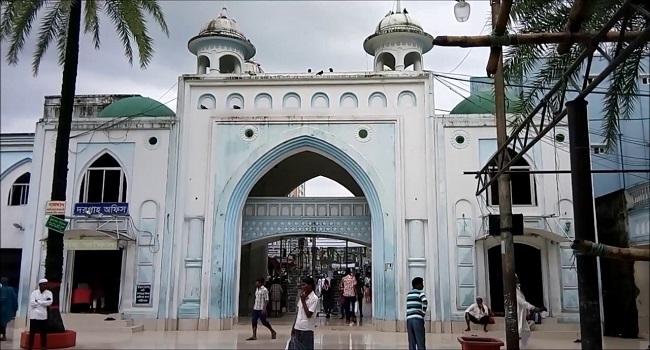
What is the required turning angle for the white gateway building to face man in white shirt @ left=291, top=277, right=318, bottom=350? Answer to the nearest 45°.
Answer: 0° — it already faces them

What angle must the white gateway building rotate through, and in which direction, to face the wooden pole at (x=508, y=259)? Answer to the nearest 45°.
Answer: approximately 45° to its left

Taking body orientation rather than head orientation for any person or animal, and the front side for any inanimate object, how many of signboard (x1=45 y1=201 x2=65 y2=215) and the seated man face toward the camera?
2

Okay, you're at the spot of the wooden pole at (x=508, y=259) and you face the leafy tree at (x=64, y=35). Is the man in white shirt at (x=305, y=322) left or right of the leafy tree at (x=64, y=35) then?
left

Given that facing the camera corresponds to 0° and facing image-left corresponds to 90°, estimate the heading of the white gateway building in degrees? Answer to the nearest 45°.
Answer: approximately 0°

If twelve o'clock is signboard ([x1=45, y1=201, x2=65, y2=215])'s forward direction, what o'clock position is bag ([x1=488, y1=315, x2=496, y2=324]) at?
The bag is roughly at 9 o'clock from the signboard.

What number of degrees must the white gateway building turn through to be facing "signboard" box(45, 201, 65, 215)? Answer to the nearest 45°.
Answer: approximately 45° to its right

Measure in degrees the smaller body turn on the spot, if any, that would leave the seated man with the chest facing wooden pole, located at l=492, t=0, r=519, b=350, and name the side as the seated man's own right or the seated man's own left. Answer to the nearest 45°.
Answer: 0° — they already face it
